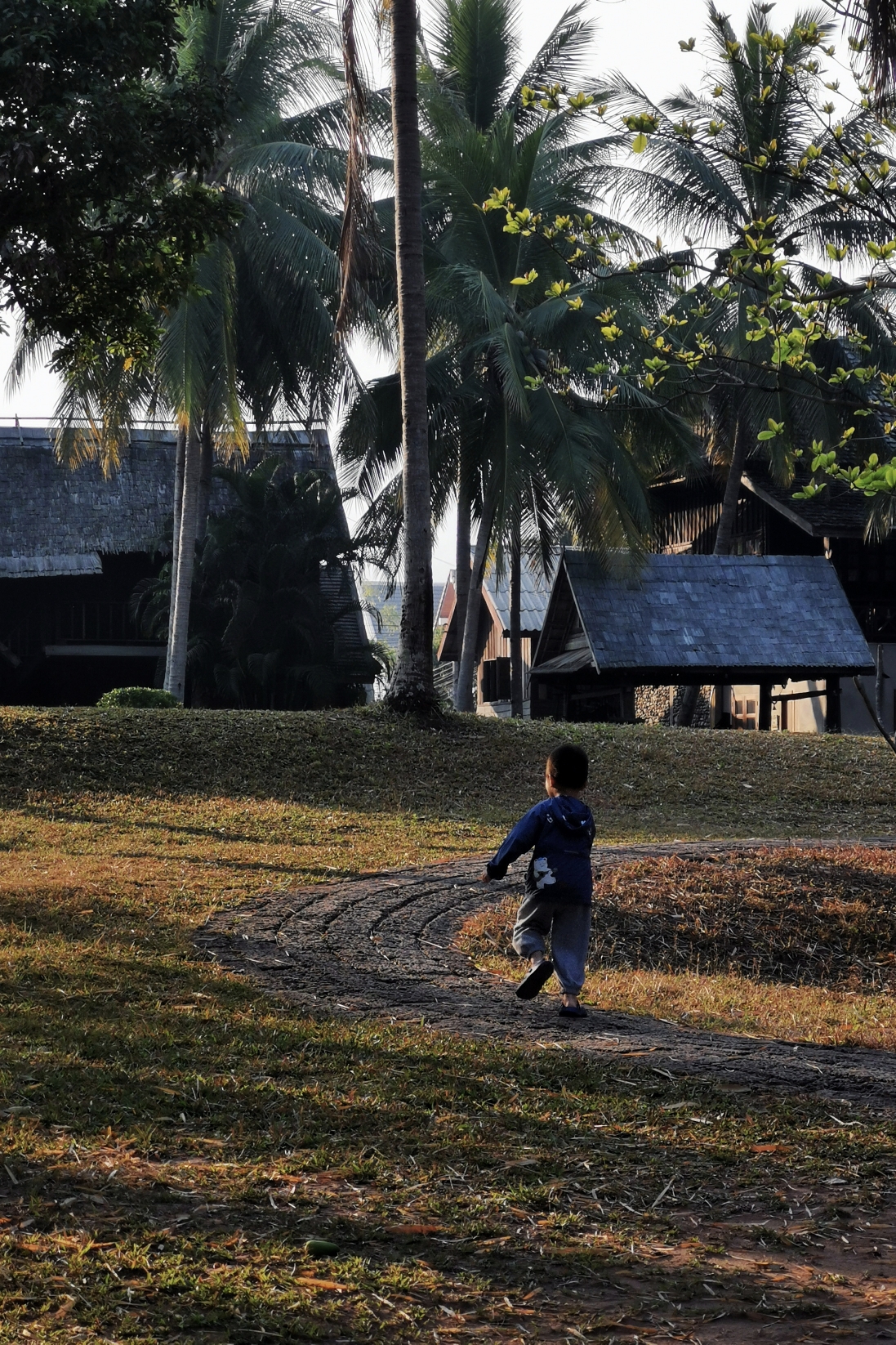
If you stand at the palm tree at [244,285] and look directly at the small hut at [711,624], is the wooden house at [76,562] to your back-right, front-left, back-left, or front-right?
back-left

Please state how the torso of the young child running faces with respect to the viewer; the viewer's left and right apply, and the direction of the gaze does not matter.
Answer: facing away from the viewer and to the left of the viewer

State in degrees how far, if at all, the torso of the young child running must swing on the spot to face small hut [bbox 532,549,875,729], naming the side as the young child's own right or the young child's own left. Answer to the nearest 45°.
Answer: approximately 45° to the young child's own right

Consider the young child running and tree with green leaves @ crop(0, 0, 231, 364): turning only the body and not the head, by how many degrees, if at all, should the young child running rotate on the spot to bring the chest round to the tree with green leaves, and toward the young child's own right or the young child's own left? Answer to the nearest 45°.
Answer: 0° — they already face it
